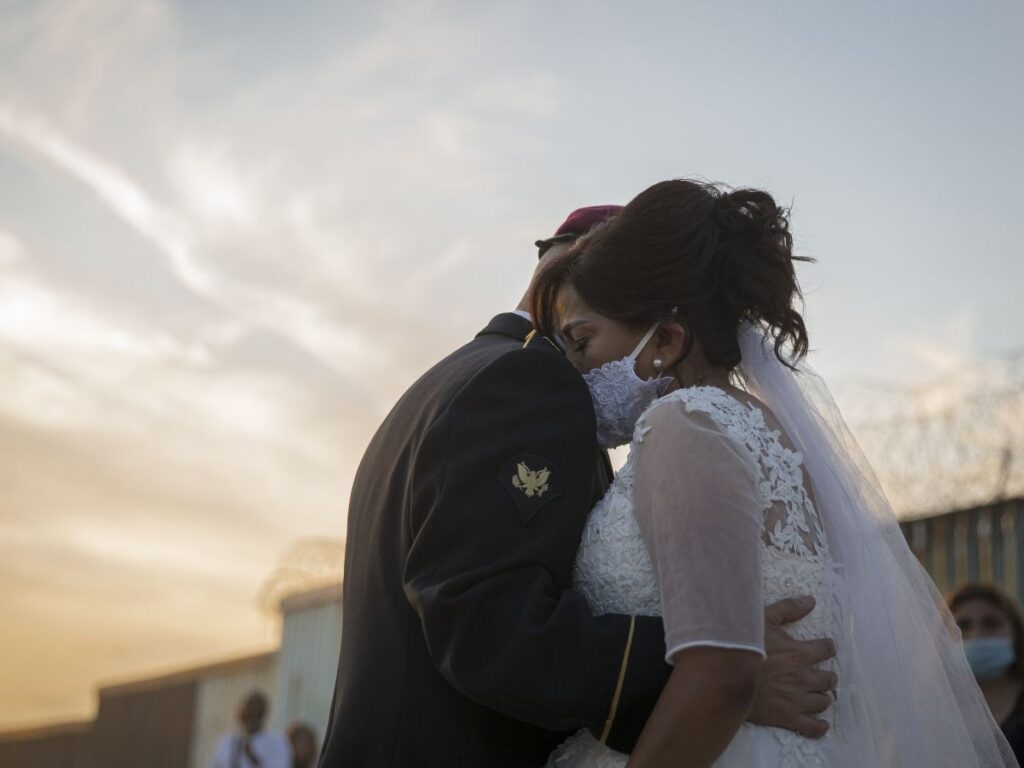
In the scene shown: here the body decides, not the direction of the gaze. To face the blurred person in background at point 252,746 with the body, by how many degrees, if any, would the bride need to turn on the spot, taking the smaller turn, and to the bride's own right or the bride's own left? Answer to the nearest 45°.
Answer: approximately 45° to the bride's own right

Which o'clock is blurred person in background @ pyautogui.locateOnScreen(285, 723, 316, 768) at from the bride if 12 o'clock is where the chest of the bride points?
The blurred person in background is roughly at 2 o'clock from the bride.

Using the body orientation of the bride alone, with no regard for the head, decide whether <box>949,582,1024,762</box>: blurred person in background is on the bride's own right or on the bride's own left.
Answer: on the bride's own right

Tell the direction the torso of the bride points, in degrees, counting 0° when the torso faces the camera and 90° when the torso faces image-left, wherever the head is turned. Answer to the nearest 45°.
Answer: approximately 90°

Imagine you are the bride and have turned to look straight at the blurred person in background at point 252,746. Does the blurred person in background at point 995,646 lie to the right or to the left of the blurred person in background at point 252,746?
right

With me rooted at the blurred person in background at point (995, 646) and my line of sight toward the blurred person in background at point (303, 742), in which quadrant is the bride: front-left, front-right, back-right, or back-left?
back-left

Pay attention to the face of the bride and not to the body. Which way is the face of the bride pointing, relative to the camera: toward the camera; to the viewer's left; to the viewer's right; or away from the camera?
to the viewer's left
